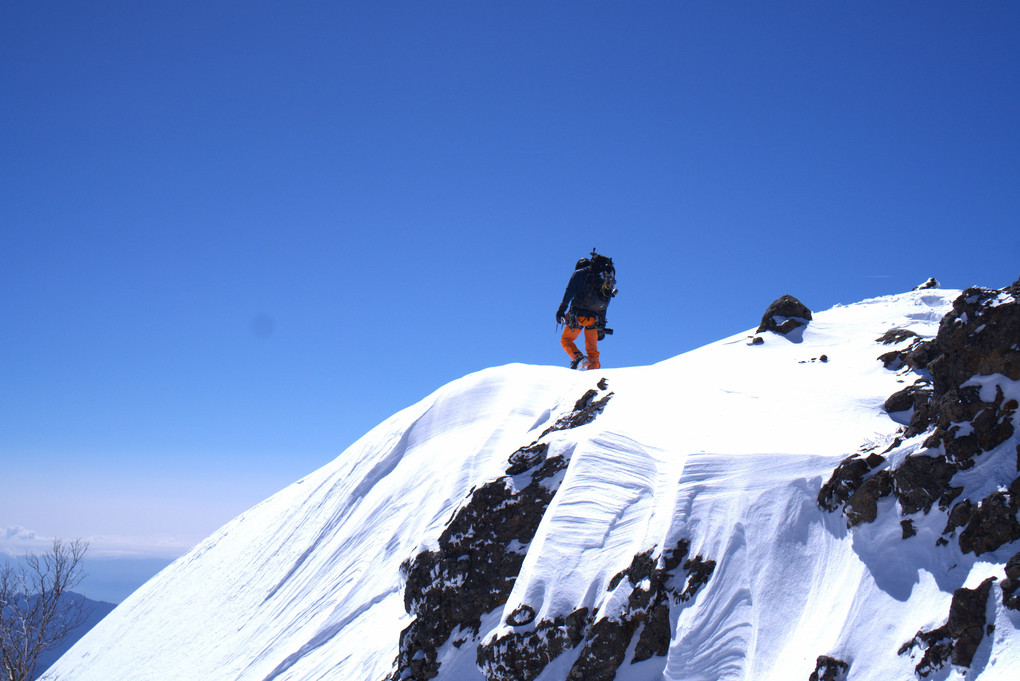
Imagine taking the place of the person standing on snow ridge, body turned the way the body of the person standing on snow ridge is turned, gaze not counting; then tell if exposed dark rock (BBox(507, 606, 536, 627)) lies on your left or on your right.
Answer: on your left

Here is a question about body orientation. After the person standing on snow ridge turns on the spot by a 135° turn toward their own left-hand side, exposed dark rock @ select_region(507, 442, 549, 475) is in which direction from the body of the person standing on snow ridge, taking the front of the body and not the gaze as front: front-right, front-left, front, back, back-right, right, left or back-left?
front

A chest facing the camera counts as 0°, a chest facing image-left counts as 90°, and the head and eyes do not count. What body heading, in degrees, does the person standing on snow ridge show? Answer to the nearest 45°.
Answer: approximately 135°

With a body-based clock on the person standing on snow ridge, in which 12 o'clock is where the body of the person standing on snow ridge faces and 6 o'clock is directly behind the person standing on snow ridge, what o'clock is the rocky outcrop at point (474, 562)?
The rocky outcrop is roughly at 8 o'clock from the person standing on snow ridge.

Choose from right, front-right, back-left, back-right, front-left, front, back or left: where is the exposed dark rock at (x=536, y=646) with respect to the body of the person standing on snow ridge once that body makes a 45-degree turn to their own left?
left

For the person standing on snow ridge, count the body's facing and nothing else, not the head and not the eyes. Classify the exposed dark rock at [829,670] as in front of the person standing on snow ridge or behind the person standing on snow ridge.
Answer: behind

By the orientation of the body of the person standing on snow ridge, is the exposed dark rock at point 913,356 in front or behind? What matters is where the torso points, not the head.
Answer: behind
